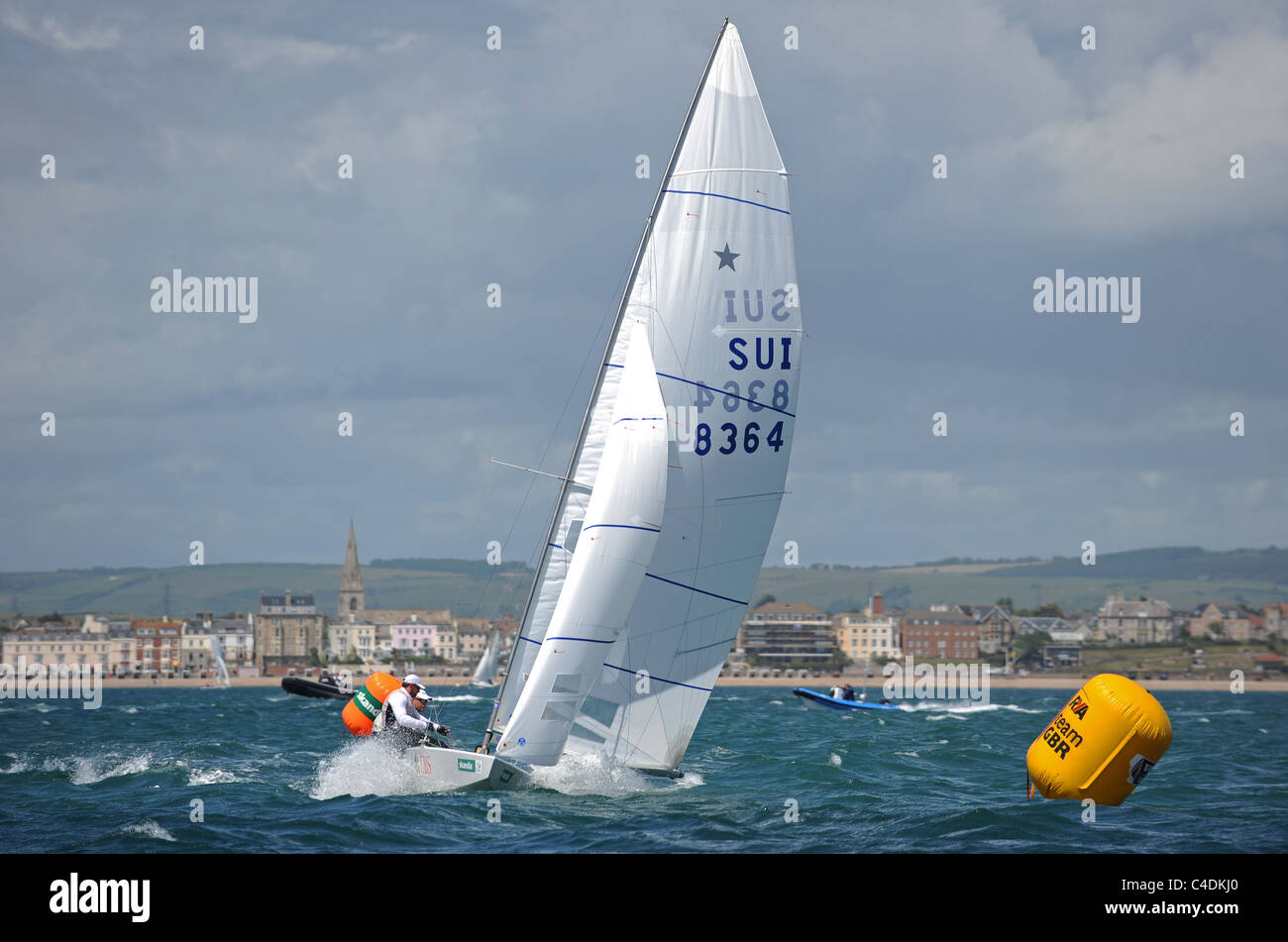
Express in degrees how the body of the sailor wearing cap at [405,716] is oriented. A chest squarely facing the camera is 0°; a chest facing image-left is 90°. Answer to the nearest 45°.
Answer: approximately 270°
